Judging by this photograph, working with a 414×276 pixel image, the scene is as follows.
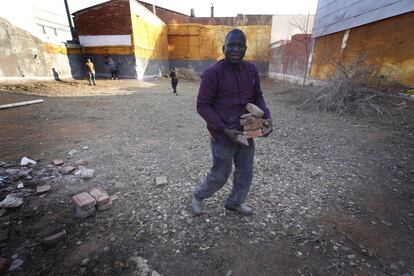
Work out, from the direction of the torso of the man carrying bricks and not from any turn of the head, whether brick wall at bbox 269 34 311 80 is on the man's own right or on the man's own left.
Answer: on the man's own left

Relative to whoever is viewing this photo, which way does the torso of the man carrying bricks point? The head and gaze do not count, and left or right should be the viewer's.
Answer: facing the viewer and to the right of the viewer

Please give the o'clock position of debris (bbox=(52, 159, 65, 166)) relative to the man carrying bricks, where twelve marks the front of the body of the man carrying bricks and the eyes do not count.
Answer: The debris is roughly at 5 o'clock from the man carrying bricks.

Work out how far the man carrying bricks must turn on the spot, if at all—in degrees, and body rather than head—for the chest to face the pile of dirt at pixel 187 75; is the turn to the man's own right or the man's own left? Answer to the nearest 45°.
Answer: approximately 135° to the man's own left

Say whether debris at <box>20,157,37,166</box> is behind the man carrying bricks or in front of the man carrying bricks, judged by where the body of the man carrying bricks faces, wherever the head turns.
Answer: behind

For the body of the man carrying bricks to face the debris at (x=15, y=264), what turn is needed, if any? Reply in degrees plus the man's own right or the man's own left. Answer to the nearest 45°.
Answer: approximately 90° to the man's own right

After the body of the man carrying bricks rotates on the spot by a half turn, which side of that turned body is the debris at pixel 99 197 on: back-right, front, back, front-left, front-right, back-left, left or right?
front-left

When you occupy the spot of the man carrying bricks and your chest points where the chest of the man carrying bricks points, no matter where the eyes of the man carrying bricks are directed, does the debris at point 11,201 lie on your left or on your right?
on your right

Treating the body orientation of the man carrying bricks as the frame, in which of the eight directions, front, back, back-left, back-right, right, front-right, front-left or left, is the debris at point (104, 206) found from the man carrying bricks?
back-right

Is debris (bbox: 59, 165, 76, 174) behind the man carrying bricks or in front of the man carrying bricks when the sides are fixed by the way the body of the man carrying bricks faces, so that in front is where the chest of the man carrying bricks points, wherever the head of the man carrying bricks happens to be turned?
behind
